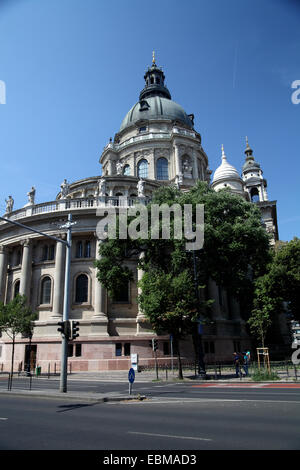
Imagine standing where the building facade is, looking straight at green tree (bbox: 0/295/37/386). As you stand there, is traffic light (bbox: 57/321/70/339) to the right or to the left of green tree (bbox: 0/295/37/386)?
left

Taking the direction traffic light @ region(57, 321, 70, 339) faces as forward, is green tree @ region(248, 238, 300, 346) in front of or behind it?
behind
